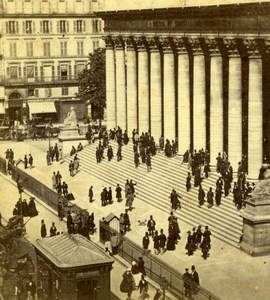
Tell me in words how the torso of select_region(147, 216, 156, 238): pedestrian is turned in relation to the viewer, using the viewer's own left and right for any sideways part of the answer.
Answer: facing the viewer

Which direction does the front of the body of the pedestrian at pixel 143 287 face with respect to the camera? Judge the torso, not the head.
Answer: toward the camera

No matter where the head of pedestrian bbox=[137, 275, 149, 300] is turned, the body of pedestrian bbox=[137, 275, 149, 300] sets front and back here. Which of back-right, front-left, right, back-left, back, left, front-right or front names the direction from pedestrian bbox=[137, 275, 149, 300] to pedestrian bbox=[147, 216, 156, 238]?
back

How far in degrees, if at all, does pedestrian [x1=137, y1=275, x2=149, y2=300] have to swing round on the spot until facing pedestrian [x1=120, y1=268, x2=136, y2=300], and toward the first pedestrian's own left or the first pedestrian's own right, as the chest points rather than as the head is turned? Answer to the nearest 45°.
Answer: approximately 90° to the first pedestrian's own right

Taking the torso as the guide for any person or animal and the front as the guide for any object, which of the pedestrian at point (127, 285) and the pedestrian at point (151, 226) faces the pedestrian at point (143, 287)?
the pedestrian at point (151, 226)

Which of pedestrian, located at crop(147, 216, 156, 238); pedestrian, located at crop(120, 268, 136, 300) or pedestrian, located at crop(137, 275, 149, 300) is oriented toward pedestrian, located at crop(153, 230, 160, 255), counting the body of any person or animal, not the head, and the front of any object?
pedestrian, located at crop(147, 216, 156, 238)

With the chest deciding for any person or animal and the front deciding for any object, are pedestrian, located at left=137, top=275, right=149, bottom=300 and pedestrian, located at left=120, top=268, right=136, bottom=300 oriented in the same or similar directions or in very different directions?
same or similar directions
